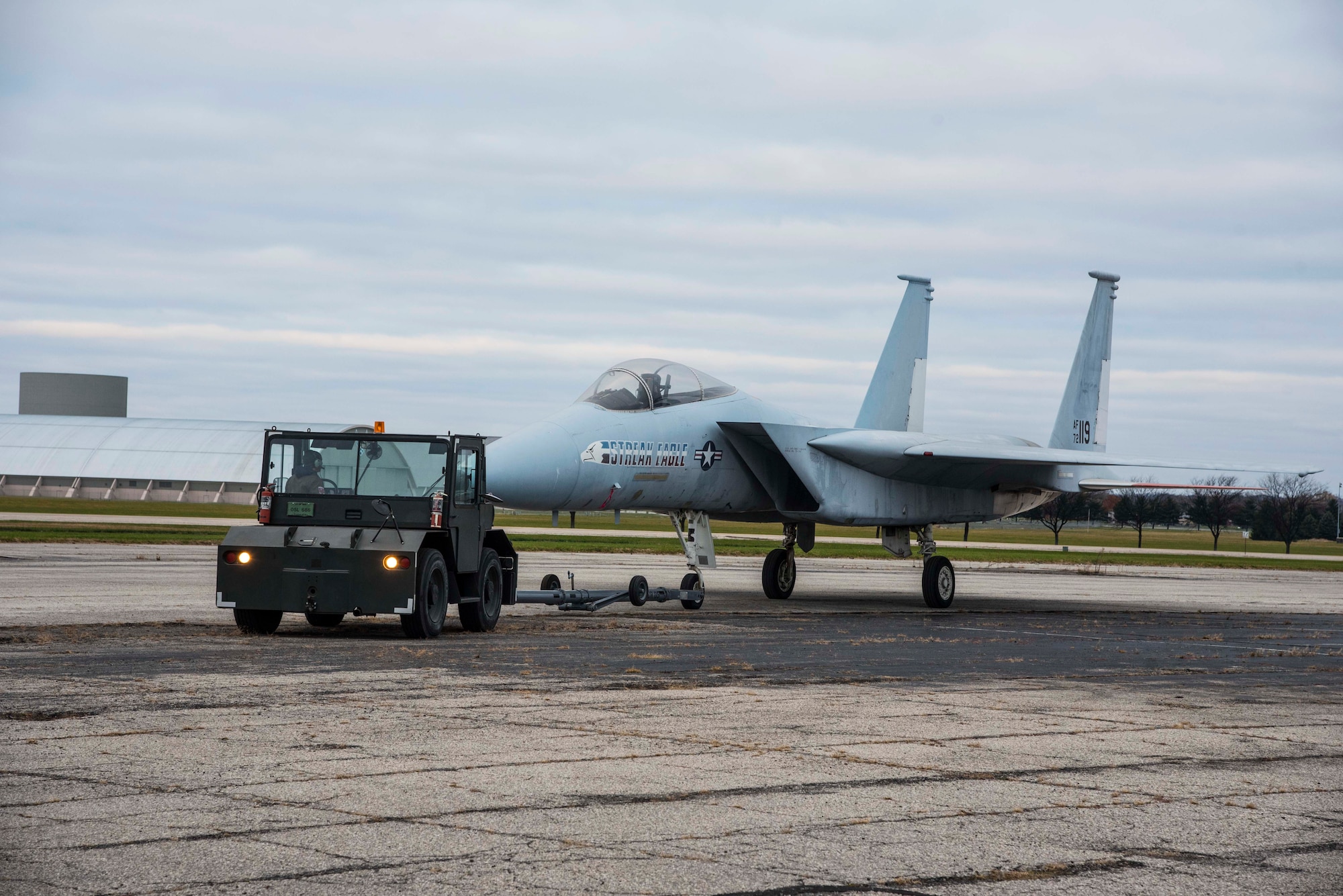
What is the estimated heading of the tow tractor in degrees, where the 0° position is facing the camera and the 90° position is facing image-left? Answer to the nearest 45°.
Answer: approximately 45°

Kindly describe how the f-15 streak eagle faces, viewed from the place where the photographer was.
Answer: facing the viewer and to the left of the viewer

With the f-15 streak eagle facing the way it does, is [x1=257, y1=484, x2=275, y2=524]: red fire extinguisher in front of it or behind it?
in front

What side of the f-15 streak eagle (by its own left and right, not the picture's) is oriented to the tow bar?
front

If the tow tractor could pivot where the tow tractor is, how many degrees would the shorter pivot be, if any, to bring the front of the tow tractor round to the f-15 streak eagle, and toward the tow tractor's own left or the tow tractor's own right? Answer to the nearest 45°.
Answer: approximately 180°

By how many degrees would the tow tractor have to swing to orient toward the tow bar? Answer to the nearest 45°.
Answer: approximately 180°

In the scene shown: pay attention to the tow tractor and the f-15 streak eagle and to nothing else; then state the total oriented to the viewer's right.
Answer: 0
